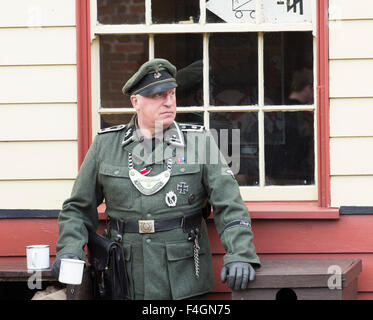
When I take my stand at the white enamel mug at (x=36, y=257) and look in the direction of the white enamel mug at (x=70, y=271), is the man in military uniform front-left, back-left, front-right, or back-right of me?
front-left

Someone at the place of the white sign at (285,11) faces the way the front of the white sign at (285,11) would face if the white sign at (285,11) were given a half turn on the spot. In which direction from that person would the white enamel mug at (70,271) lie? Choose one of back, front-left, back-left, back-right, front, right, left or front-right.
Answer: back-left

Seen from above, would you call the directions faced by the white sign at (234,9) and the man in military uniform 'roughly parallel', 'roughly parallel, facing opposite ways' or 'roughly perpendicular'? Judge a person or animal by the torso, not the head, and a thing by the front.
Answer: roughly parallel

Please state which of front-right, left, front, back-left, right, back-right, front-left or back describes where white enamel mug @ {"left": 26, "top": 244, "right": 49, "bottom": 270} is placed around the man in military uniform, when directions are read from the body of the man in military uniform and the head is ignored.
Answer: right

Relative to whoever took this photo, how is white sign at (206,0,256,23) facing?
facing the viewer

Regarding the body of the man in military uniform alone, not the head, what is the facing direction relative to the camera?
toward the camera

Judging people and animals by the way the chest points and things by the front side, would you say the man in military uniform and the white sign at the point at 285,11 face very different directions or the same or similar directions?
same or similar directions

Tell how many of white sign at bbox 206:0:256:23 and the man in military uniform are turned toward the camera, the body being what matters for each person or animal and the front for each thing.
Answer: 2

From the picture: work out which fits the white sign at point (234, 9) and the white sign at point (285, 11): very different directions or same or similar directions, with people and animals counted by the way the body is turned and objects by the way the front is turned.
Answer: same or similar directions

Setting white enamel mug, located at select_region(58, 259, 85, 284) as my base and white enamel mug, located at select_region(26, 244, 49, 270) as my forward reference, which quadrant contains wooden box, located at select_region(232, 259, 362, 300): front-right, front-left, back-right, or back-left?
back-right
